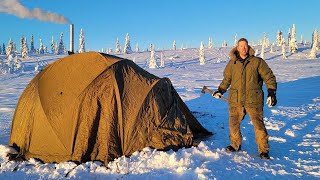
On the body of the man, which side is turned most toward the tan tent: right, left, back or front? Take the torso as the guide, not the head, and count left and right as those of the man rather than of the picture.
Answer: right

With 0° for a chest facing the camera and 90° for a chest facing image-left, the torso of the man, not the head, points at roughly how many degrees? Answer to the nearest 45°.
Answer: approximately 0°
